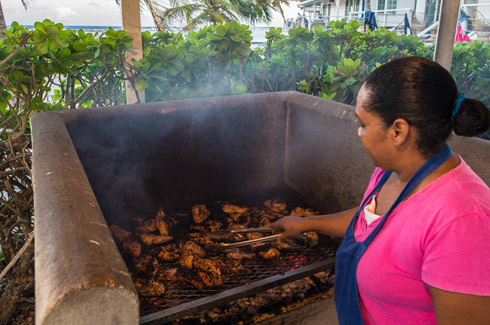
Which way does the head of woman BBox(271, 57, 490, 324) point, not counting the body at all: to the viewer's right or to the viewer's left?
to the viewer's left

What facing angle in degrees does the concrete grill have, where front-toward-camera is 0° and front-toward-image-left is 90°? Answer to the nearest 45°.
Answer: approximately 315°
